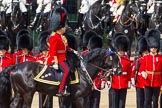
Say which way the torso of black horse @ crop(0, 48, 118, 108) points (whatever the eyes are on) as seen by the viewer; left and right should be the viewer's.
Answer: facing to the right of the viewer

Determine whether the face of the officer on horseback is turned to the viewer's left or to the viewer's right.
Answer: to the viewer's right

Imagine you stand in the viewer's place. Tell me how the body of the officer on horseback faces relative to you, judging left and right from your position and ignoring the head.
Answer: facing to the right of the viewer

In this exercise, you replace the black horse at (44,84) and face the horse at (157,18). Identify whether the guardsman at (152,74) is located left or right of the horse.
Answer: right

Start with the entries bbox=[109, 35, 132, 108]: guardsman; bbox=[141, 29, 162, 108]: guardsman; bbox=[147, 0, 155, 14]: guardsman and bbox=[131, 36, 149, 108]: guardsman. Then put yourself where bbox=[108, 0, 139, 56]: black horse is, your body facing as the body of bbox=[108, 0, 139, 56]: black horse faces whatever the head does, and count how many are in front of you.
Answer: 3

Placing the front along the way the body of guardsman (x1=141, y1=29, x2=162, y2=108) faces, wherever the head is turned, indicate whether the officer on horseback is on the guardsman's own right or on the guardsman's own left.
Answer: on the guardsman's own right
